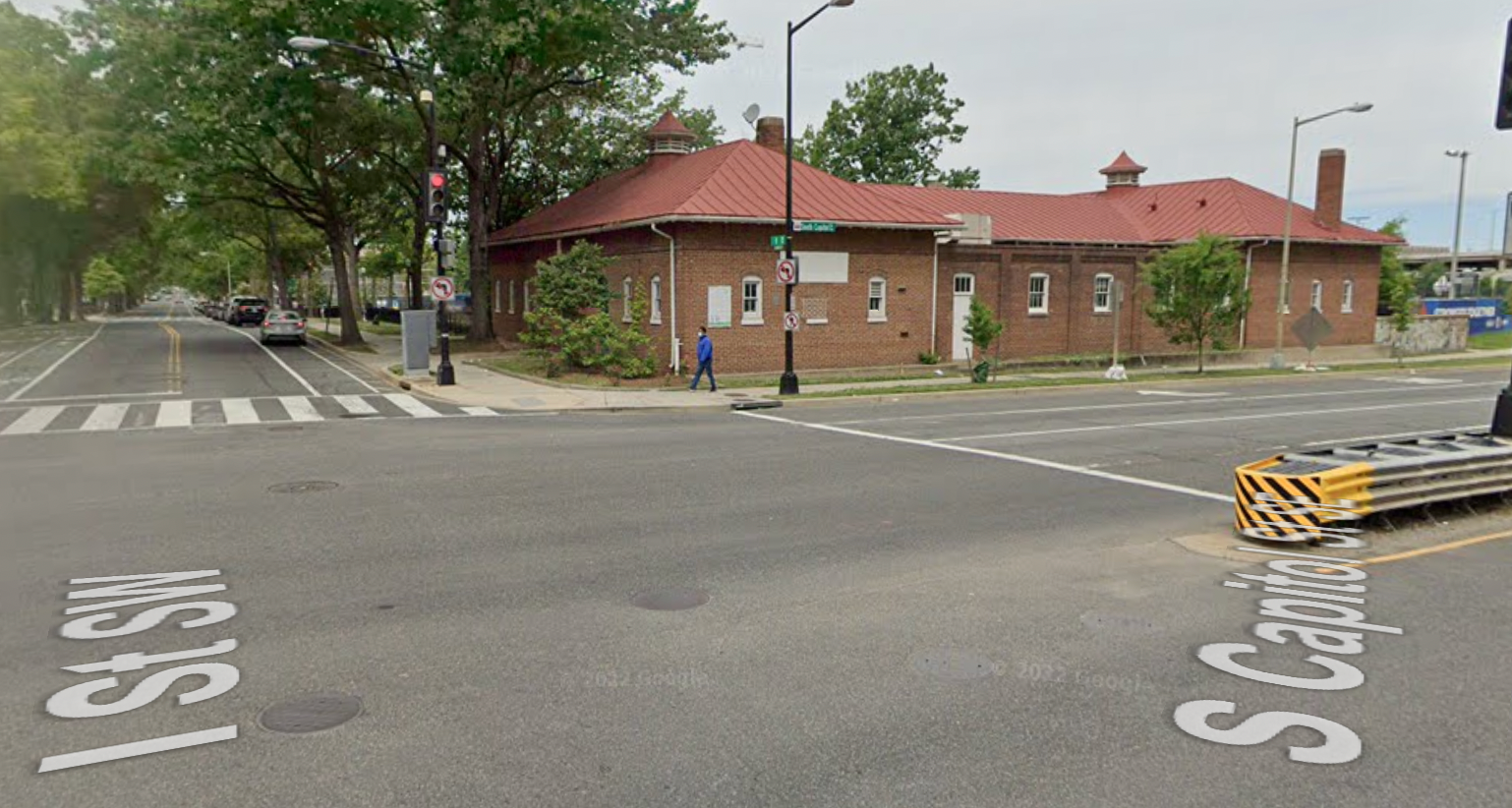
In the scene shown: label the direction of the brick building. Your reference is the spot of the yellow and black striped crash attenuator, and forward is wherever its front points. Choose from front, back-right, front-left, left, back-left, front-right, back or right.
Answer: right

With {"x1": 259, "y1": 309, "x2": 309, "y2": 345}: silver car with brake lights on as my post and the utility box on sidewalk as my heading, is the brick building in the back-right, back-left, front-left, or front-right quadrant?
front-left

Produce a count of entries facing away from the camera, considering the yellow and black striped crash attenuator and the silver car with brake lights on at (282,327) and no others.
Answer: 1

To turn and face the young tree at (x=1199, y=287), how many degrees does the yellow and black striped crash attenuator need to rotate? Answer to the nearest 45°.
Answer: approximately 135° to its right

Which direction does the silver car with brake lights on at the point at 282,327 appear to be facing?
away from the camera

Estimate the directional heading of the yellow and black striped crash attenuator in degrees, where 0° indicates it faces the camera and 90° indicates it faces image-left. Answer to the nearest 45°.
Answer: approximately 45°

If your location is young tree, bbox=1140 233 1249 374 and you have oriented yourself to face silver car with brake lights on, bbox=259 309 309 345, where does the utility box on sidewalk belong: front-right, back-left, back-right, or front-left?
front-left

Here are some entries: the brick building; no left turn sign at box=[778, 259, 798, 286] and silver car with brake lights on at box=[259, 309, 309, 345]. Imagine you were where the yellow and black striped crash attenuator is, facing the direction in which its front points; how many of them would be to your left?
0

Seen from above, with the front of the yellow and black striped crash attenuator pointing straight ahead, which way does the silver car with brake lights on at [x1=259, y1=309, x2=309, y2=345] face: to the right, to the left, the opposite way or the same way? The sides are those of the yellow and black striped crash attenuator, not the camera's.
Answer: to the right

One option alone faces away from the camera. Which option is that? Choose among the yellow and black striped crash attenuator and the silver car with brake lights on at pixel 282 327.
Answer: the silver car with brake lights on

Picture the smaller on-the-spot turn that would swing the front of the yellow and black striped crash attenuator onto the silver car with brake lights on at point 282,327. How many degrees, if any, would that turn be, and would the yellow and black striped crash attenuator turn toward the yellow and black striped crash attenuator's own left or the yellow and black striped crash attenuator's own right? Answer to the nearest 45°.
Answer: approximately 45° to the yellow and black striped crash attenuator's own right

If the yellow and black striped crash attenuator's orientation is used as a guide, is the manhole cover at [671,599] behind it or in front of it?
in front

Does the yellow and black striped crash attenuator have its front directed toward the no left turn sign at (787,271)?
no

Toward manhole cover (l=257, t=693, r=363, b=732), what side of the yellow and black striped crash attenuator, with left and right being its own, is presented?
front

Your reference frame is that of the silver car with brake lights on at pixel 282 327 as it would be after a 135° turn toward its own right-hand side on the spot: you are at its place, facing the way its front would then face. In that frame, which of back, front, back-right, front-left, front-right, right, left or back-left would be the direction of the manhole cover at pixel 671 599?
front-right

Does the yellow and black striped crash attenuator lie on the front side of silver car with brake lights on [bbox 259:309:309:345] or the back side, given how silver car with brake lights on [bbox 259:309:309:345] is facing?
on the back side

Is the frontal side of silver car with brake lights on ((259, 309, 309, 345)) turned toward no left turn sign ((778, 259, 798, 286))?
no
